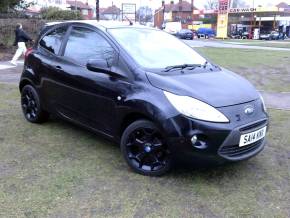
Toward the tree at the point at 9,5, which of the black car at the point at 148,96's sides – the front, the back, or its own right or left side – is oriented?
back

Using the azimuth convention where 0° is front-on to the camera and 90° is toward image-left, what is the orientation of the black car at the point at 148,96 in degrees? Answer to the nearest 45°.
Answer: approximately 315°
